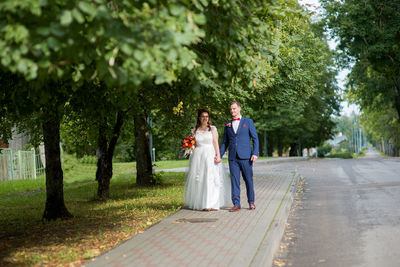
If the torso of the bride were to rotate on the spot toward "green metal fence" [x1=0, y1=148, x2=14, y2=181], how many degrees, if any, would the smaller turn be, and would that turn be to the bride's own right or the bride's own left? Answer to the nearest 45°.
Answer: approximately 135° to the bride's own right

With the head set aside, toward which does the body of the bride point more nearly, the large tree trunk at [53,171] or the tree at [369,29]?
the large tree trunk

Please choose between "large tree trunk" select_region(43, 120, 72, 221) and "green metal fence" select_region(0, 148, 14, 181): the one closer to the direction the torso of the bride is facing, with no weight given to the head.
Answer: the large tree trunk

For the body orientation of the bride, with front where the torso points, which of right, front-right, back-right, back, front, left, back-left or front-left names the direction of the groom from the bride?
front-left

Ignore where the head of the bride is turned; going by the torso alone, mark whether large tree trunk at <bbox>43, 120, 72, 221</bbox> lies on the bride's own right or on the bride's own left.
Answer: on the bride's own right

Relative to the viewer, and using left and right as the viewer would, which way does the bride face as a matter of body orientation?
facing the viewer

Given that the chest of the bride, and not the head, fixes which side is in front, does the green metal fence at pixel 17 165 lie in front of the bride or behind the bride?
behind

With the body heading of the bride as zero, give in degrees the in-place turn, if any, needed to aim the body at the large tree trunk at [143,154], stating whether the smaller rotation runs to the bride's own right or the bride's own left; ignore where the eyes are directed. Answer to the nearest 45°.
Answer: approximately 180°

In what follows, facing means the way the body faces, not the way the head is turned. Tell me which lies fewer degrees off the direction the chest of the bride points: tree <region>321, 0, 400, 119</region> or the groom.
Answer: the groom

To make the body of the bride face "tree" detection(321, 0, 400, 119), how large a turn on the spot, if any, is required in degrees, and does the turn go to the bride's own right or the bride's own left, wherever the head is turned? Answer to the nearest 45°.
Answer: approximately 135° to the bride's own left
